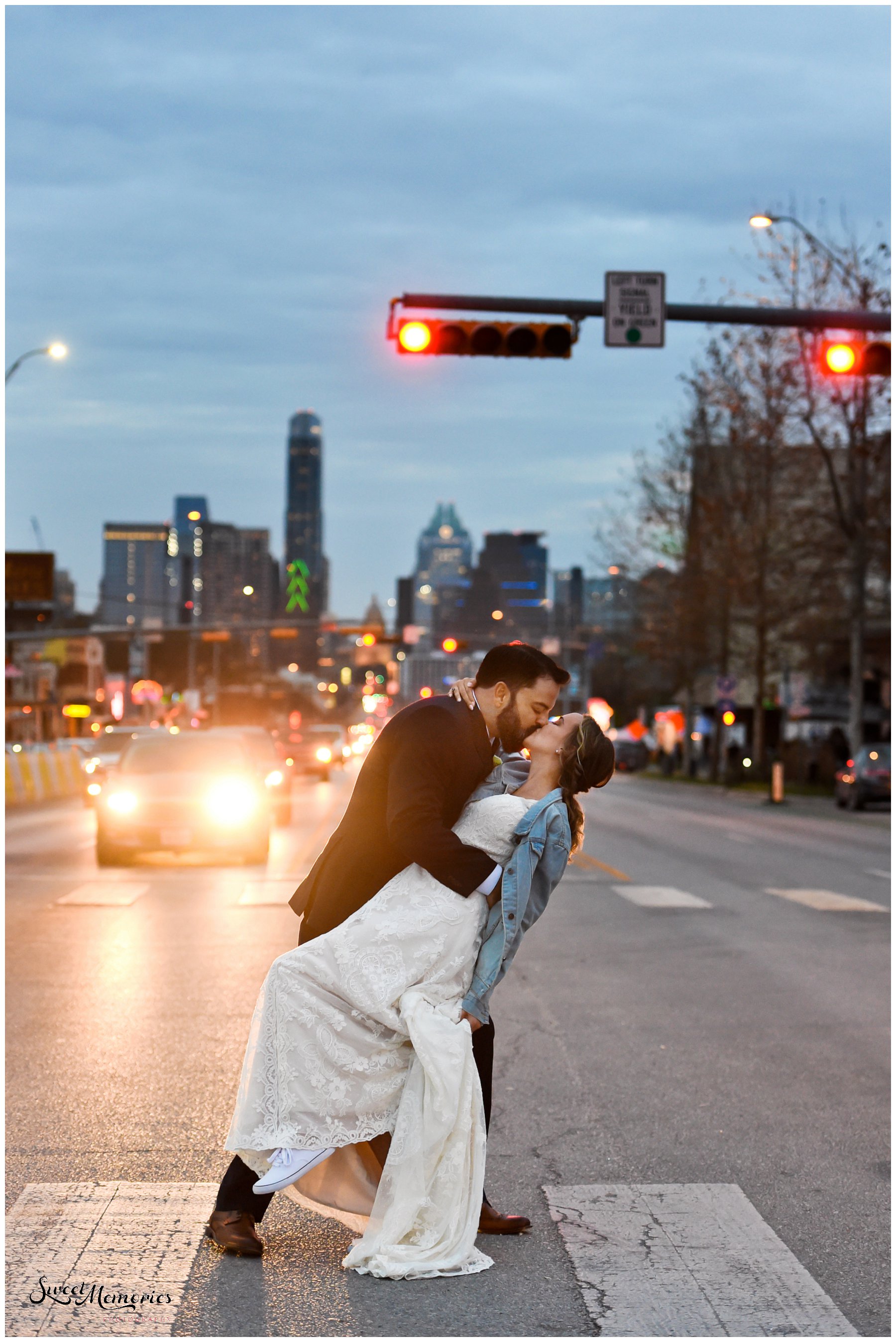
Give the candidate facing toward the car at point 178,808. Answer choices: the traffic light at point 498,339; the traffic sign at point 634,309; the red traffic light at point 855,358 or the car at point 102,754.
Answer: the car at point 102,754

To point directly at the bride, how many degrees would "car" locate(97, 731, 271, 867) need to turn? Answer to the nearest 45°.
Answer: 0° — it already faces them

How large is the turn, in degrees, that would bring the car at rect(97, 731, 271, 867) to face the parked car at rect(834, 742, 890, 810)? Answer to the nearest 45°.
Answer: approximately 135° to its left

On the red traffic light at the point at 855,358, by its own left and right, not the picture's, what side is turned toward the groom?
front

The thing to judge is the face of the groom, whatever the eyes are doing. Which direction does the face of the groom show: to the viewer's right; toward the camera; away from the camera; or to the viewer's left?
to the viewer's right

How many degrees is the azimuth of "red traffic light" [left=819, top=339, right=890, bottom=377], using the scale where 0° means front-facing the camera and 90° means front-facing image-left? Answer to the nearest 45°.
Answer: approximately 0°

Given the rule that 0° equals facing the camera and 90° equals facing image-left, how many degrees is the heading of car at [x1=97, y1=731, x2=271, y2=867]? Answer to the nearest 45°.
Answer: approximately 0°

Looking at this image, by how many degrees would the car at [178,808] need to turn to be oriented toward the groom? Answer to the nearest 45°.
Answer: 0° — it already faces them

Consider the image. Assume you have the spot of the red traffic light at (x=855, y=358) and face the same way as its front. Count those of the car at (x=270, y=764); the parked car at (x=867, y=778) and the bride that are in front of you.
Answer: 1

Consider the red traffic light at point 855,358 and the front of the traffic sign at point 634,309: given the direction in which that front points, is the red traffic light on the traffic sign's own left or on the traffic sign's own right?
on the traffic sign's own left
